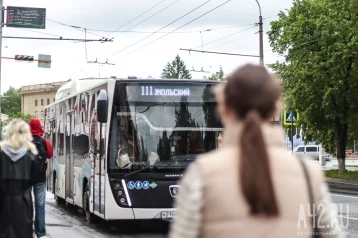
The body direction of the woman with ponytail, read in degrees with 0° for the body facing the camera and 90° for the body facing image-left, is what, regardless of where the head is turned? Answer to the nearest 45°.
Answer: approximately 180°

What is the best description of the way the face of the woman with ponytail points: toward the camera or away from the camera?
away from the camera

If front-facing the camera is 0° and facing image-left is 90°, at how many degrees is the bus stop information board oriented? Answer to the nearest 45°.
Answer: approximately 0°

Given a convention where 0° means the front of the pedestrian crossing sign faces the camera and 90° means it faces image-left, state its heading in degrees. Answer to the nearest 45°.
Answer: approximately 0°

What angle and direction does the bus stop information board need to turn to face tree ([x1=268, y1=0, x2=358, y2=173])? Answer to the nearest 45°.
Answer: approximately 90° to its left

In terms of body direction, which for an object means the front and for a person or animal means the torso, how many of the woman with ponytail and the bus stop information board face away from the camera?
1
